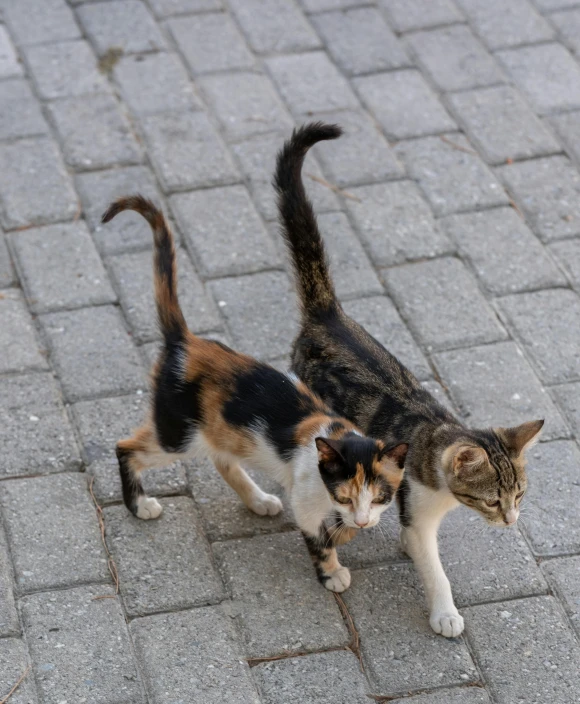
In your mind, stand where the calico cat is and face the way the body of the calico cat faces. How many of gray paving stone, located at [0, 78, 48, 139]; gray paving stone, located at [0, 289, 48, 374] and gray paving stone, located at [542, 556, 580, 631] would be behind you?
2

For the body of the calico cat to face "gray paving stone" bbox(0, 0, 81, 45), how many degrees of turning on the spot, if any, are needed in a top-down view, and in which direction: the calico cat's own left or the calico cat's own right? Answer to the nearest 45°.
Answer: approximately 180°

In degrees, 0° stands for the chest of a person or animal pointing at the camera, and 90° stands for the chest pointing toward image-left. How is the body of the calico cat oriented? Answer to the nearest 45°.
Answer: approximately 315°

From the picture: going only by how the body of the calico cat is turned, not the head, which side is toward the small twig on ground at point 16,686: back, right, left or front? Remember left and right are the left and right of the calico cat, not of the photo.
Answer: right

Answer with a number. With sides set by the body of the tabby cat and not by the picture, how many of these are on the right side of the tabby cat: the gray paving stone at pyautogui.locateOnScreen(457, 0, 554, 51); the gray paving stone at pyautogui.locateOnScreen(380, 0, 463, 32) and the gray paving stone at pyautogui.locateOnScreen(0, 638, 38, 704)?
1

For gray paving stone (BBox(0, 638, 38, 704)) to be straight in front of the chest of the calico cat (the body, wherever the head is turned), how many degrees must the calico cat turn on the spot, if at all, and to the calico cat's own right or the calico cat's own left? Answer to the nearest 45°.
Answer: approximately 90° to the calico cat's own right

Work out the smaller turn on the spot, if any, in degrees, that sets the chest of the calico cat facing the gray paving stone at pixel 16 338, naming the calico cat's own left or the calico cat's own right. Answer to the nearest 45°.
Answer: approximately 180°

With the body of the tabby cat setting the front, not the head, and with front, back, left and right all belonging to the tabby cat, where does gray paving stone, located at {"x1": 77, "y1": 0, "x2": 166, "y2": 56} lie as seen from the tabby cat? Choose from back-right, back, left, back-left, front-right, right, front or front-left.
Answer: back

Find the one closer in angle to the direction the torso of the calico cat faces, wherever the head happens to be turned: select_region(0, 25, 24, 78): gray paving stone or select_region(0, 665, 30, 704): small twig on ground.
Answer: the small twig on ground

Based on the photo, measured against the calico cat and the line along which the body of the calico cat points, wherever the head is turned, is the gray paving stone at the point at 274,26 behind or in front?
behind

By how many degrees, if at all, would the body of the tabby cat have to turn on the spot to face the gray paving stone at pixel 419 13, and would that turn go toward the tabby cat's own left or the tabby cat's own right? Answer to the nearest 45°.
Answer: approximately 135° to the tabby cat's own left

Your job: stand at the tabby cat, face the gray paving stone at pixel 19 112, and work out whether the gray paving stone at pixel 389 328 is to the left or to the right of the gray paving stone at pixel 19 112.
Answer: right

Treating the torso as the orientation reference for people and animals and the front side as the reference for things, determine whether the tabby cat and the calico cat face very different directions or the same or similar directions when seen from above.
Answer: same or similar directions

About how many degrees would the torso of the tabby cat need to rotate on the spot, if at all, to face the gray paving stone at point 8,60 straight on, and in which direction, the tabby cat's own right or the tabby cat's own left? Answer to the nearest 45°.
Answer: approximately 180°

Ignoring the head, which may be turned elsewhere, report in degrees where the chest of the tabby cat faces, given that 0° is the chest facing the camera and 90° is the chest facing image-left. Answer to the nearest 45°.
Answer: approximately 315°

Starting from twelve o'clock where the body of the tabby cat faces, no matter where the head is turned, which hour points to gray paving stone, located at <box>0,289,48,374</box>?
The gray paving stone is roughly at 5 o'clock from the tabby cat.

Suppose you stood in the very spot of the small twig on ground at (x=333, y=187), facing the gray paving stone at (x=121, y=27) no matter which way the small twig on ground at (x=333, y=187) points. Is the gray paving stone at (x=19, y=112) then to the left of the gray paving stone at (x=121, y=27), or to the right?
left
